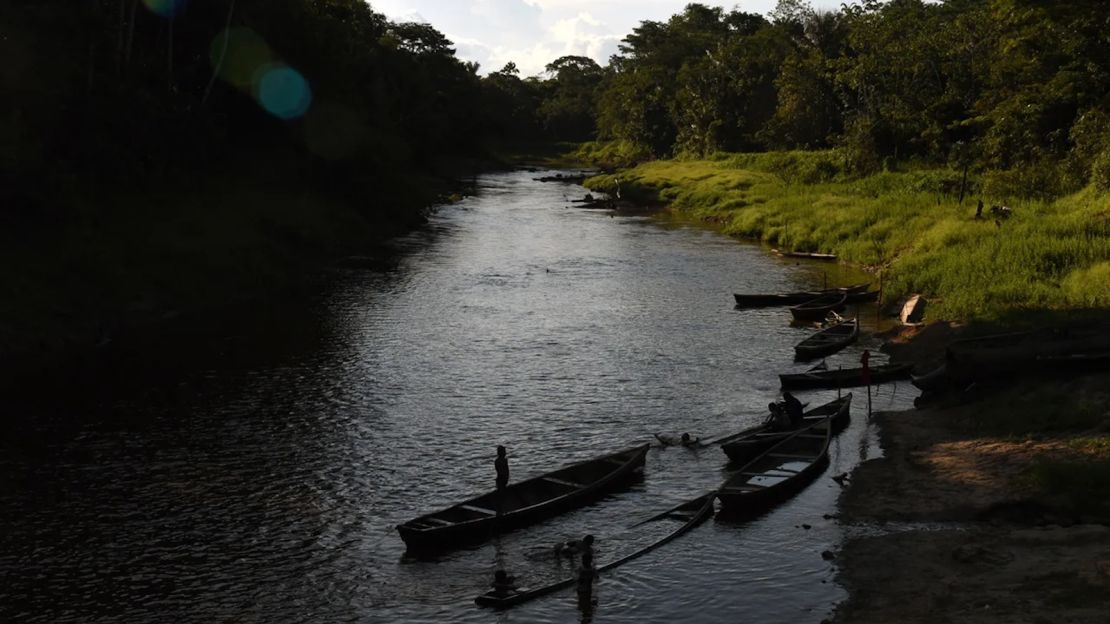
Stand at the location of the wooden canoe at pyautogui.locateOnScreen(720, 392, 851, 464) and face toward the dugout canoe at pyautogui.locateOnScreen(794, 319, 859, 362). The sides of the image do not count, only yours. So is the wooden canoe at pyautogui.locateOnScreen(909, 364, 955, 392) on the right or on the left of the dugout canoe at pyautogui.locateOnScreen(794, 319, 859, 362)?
right

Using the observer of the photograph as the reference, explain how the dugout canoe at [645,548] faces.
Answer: facing away from the viewer and to the right of the viewer

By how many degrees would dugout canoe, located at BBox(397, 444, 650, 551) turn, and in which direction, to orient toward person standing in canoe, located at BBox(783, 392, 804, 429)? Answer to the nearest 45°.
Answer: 0° — it already faces them

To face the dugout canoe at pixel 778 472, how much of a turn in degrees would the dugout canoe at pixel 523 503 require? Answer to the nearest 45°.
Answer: approximately 45° to its right

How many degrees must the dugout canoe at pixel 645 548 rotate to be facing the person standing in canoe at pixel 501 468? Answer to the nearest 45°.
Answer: approximately 135° to its left

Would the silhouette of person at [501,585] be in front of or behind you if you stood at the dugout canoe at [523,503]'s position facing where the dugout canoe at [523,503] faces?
behind

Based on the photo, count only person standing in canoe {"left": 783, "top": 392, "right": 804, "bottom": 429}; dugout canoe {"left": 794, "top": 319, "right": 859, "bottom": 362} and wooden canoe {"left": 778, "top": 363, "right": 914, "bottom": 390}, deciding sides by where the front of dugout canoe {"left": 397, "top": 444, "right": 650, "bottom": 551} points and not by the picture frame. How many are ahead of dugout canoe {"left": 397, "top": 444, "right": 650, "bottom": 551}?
3

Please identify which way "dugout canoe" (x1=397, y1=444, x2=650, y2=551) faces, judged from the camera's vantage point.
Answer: facing away from the viewer and to the right of the viewer

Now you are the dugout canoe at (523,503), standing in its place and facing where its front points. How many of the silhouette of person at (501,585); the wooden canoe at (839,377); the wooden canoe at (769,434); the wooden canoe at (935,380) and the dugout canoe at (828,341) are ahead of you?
4

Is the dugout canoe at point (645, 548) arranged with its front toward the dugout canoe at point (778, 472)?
yes

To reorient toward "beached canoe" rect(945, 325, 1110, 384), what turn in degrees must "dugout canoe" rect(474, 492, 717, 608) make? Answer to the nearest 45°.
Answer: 0° — it already faces it
